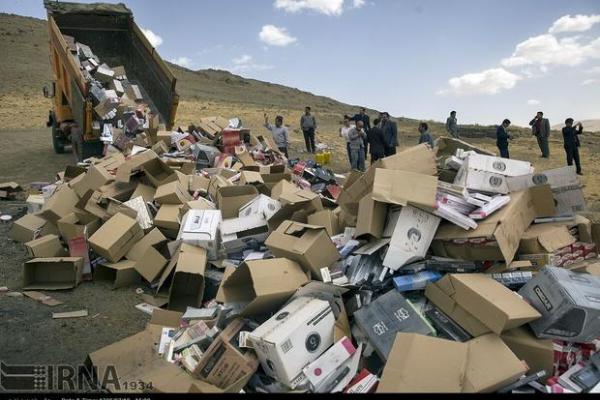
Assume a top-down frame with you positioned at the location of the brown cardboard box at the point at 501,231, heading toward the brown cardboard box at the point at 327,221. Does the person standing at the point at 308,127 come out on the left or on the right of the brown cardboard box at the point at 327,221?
right

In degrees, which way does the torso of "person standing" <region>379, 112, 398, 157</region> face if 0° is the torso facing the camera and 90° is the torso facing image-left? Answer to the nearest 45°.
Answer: approximately 45°

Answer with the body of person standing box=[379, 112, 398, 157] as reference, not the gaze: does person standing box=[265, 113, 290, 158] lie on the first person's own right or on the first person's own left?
on the first person's own right

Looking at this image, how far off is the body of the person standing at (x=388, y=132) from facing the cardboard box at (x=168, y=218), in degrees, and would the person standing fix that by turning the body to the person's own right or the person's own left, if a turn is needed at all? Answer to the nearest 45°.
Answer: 0° — they already face it

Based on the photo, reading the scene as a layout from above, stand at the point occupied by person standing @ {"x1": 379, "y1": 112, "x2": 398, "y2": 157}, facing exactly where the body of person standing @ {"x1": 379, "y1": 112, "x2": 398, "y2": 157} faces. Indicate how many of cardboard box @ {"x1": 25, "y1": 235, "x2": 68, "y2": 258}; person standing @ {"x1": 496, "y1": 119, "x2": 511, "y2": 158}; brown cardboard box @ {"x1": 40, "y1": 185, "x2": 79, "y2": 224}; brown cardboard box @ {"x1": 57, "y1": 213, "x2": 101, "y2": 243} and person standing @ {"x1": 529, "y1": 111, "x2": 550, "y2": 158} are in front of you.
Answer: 3

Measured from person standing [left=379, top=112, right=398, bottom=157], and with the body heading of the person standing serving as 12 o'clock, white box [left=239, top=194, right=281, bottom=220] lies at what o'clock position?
The white box is roughly at 11 o'clock from the person standing.
